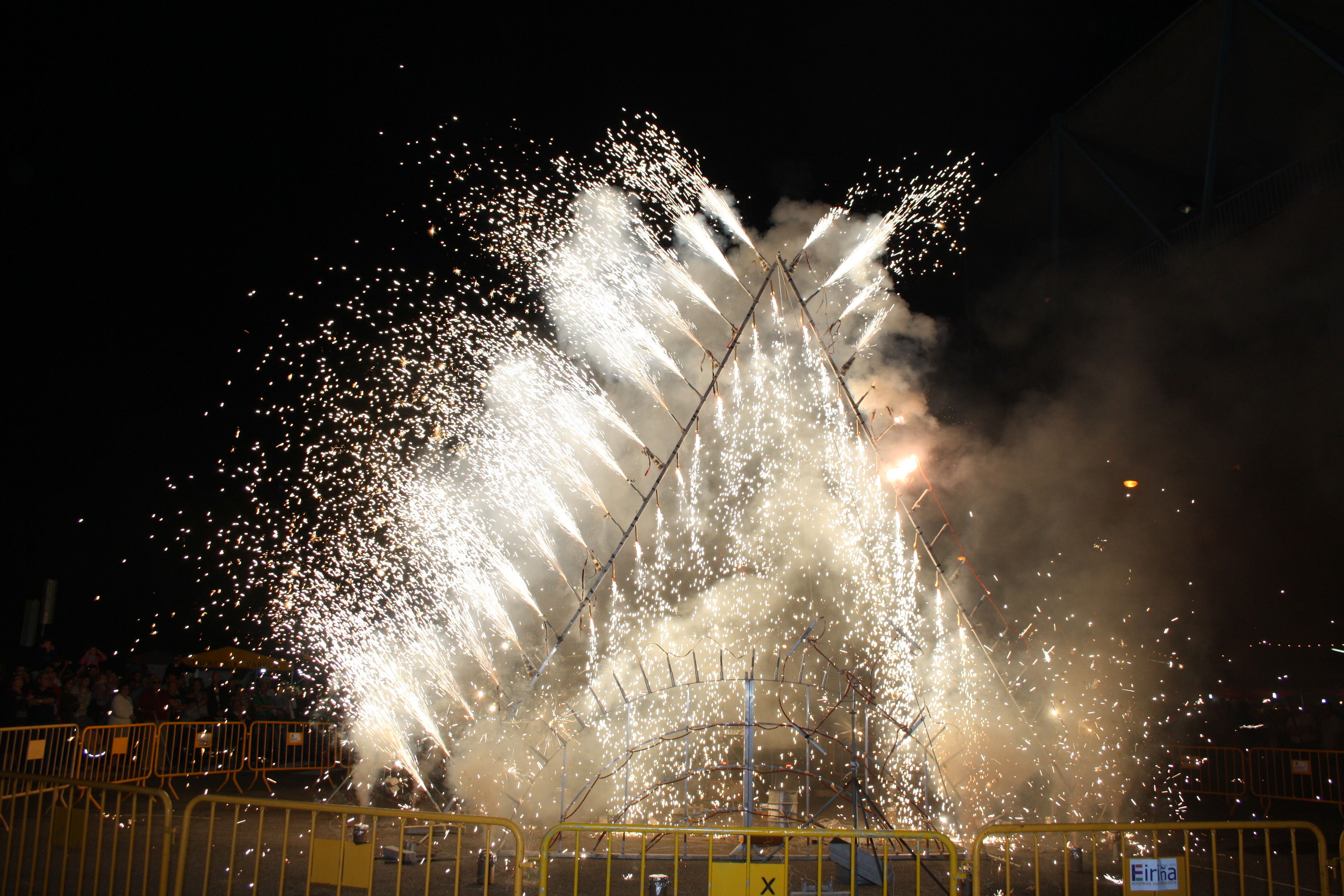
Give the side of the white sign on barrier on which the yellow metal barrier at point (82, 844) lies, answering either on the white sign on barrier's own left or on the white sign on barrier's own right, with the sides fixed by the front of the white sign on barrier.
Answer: on the white sign on barrier's own right

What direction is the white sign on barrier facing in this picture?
toward the camera

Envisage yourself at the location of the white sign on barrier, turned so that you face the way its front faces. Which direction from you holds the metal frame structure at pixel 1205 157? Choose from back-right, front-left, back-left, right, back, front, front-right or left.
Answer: back

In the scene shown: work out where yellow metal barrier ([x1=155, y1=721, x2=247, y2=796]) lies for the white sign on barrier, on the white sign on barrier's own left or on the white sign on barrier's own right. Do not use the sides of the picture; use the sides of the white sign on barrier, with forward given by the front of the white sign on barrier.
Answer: on the white sign on barrier's own right

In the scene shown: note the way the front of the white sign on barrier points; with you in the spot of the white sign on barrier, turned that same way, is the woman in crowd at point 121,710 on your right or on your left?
on your right

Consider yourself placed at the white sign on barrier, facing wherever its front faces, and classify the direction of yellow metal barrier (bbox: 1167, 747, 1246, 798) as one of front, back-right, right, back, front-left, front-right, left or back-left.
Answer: back
